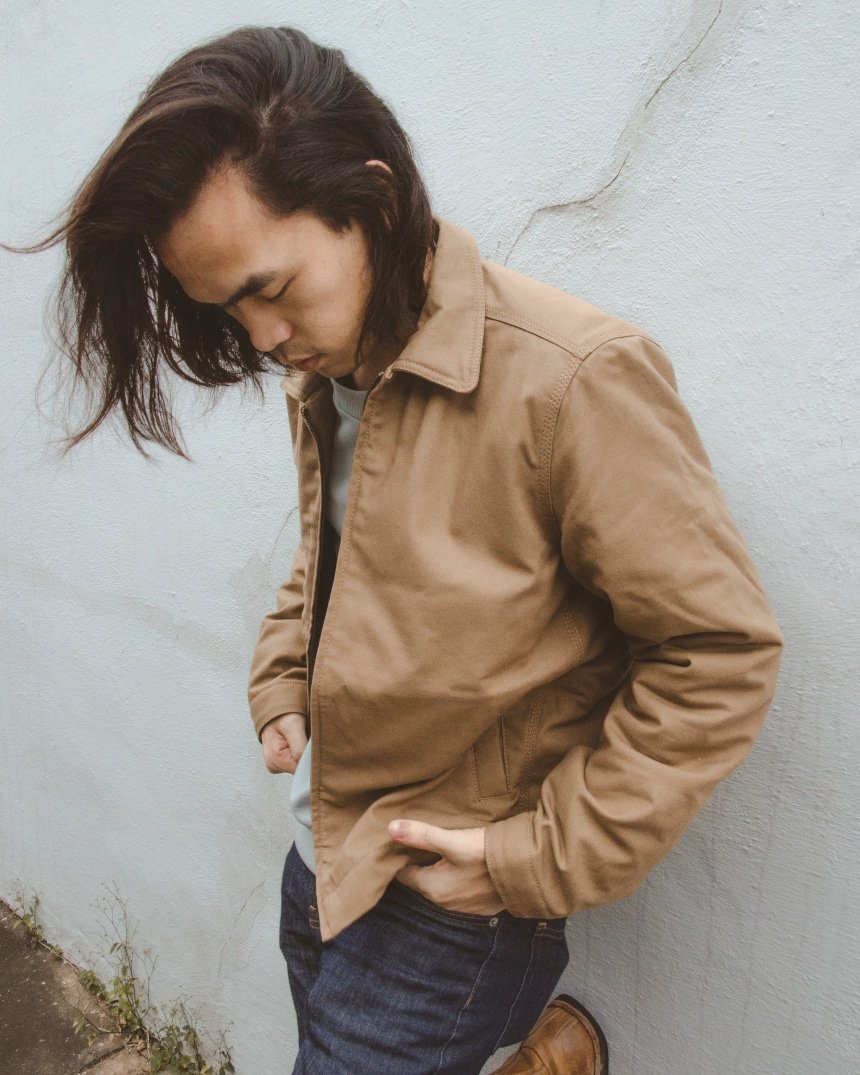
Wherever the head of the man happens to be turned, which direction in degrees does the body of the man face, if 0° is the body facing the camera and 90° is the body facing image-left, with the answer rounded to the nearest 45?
approximately 45°
